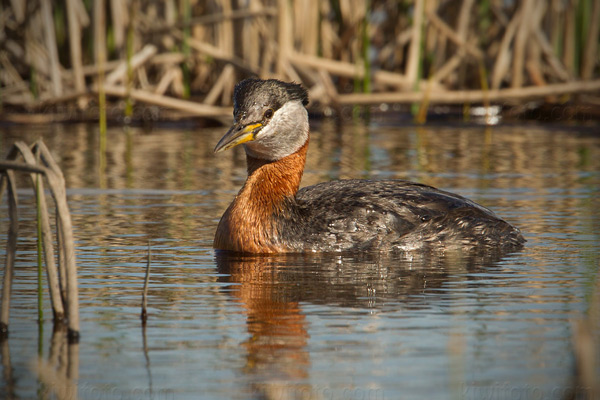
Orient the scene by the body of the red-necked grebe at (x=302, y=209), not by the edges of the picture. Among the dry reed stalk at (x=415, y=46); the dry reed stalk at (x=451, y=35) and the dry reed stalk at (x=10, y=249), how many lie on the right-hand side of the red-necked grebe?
2

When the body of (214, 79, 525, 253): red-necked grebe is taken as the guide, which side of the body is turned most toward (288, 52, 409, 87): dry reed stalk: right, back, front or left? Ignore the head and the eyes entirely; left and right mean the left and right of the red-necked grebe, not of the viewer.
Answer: right

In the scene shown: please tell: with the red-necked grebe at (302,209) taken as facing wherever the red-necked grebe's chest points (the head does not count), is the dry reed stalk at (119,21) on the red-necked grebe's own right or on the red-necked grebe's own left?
on the red-necked grebe's own right

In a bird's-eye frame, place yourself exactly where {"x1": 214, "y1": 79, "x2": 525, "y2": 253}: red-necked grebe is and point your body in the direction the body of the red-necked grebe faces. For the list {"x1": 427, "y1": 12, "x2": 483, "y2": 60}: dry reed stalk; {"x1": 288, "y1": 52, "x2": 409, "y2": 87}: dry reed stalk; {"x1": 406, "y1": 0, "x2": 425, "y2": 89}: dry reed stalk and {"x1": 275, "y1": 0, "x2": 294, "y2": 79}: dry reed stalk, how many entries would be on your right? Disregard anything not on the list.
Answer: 4

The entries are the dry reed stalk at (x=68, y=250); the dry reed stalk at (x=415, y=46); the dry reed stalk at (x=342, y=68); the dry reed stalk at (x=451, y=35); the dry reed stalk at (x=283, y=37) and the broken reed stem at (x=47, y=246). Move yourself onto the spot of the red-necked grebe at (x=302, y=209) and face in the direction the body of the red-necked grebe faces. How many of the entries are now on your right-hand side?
4

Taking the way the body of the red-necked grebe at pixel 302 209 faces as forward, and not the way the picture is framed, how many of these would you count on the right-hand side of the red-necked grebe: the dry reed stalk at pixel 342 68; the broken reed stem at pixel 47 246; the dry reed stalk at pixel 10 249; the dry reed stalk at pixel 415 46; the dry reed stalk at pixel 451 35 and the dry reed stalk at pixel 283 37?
4

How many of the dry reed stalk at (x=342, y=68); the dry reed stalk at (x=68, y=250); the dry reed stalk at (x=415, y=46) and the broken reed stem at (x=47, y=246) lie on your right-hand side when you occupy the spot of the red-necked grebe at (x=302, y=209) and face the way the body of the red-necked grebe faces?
2

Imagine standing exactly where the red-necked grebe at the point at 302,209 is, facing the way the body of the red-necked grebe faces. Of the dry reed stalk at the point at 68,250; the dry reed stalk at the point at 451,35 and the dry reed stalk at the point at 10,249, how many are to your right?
1

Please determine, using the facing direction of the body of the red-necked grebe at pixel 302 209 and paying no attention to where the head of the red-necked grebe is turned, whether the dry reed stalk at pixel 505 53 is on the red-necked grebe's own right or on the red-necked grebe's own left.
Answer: on the red-necked grebe's own right

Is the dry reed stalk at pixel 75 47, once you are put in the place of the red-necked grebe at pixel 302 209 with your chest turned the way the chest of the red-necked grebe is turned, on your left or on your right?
on your right

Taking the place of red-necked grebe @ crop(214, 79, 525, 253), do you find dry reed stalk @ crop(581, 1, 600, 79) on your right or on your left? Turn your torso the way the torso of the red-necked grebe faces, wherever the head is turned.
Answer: on your right

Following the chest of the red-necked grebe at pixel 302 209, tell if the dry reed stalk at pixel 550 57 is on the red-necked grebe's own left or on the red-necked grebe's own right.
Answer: on the red-necked grebe's own right

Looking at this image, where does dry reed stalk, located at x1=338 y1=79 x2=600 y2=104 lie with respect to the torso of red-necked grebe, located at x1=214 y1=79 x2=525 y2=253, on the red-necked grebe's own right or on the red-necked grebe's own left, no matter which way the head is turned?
on the red-necked grebe's own right

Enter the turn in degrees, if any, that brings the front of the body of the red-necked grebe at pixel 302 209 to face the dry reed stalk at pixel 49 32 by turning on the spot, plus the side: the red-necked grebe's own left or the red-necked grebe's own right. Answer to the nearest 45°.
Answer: approximately 45° to the red-necked grebe's own right

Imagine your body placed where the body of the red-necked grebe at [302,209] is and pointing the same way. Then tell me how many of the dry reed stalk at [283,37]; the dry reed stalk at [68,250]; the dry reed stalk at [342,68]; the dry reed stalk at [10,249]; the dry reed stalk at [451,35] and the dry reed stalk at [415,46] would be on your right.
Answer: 4

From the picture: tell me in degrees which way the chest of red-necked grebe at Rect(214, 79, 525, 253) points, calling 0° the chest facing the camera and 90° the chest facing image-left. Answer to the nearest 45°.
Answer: approximately 90°
